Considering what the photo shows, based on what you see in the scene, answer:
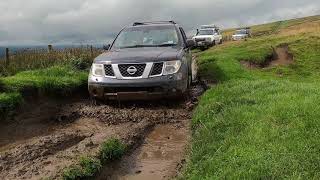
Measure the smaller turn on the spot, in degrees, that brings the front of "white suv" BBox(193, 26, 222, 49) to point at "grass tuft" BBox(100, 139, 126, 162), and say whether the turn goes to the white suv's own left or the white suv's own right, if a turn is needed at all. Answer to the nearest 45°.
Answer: approximately 45° to the white suv's own left

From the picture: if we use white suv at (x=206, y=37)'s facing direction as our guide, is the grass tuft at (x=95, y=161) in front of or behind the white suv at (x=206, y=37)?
in front

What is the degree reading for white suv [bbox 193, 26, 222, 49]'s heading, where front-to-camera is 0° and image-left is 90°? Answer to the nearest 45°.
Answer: approximately 45°
